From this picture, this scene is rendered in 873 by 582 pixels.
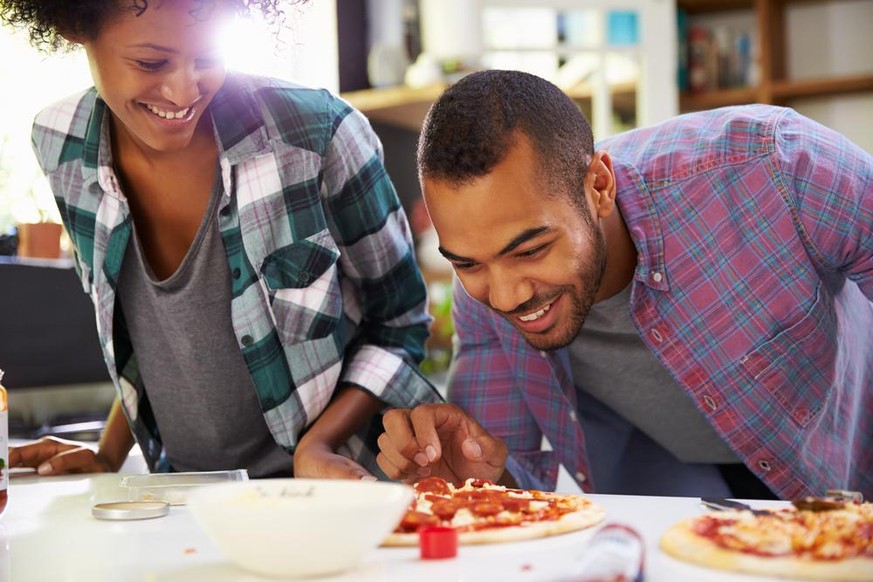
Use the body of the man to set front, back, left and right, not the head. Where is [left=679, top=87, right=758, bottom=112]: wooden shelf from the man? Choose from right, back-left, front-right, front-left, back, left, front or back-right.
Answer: back-right

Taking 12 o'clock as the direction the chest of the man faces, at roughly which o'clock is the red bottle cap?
The red bottle cap is roughly at 11 o'clock from the man.

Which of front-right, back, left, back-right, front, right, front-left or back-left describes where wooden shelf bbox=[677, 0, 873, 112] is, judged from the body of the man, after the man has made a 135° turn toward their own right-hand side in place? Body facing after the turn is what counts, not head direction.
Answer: front

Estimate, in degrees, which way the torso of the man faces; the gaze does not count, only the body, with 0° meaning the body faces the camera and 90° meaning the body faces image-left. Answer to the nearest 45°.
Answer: approximately 45°

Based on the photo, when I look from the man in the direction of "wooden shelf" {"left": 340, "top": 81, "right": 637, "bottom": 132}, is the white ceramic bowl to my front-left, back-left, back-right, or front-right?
back-left

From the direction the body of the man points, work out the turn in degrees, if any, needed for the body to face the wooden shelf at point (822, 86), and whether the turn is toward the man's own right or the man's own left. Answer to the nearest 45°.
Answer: approximately 135° to the man's own right

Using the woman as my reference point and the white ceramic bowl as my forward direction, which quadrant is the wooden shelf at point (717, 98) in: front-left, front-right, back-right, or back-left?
back-left
